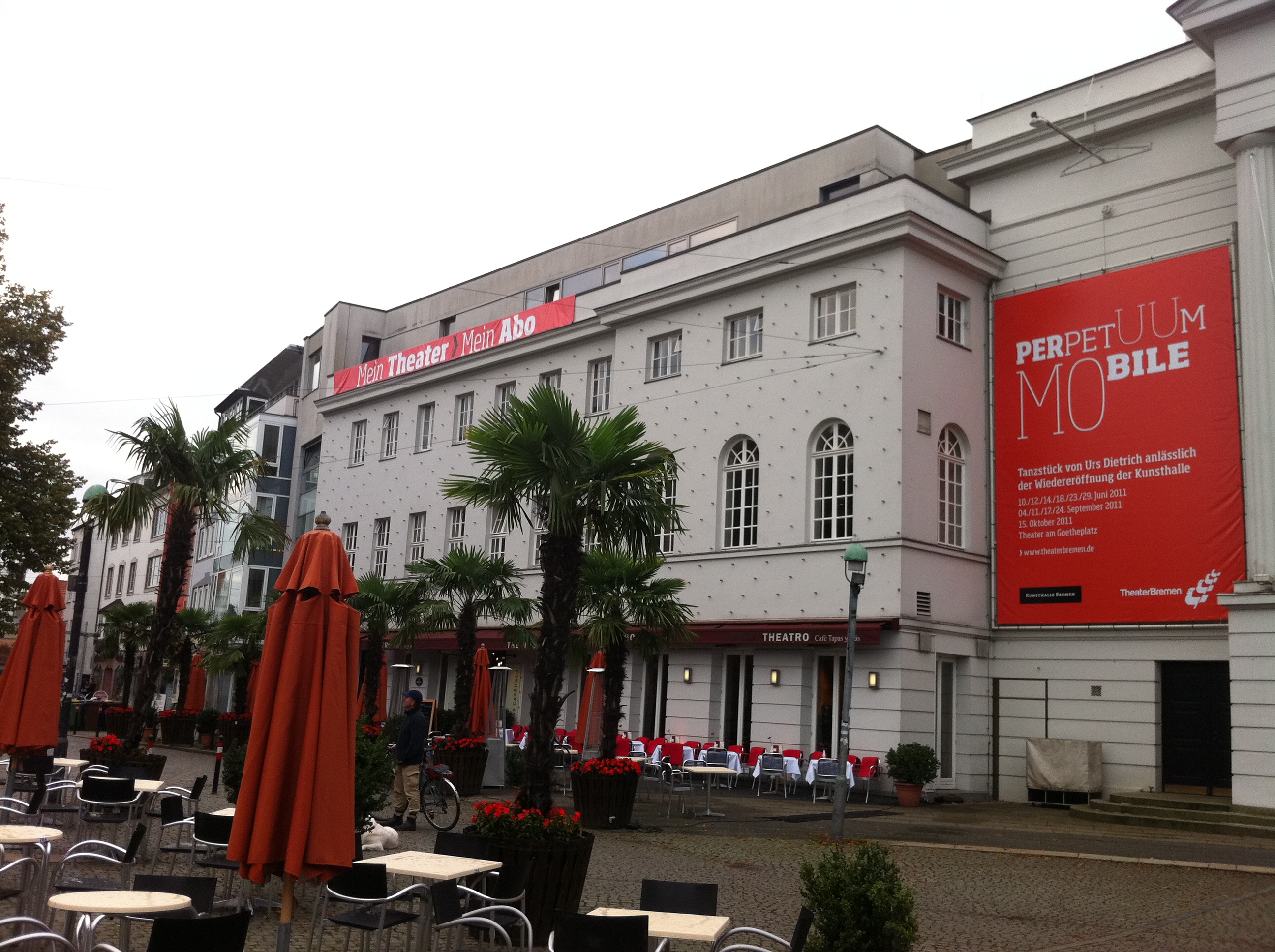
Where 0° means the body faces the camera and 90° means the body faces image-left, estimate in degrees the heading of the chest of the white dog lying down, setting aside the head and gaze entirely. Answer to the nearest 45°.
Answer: approximately 90°

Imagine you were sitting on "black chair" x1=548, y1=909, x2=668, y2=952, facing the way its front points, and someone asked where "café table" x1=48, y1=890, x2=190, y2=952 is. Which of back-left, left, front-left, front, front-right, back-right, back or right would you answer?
left

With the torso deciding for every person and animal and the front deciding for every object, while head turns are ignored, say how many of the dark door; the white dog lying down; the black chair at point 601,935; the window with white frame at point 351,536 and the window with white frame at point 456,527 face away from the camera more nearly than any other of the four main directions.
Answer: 1

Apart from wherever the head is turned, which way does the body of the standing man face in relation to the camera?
to the viewer's left

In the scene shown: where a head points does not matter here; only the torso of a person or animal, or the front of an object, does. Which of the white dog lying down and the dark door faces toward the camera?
the dark door

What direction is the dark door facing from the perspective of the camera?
toward the camera

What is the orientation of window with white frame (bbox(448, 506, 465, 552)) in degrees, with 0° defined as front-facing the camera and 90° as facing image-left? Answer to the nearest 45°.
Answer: approximately 45°

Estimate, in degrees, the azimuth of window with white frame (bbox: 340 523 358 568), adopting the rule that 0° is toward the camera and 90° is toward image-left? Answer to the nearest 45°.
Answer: approximately 45°

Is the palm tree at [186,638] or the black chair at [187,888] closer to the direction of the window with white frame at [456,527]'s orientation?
the black chair

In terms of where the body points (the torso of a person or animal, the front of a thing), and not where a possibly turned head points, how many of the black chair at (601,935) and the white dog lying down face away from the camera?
1

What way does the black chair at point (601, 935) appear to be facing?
away from the camera

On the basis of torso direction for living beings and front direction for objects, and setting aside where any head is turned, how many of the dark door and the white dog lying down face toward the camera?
1

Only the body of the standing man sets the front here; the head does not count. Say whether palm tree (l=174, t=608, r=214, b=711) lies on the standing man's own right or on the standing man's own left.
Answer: on the standing man's own right

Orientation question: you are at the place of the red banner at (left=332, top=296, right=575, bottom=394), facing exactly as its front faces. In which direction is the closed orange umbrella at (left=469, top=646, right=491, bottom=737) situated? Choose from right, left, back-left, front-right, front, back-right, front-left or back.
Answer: front-left

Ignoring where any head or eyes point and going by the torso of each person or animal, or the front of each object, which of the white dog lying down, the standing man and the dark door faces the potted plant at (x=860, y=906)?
the dark door

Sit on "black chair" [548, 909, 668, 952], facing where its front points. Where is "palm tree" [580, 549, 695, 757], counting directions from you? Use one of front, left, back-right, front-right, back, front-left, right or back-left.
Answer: front
